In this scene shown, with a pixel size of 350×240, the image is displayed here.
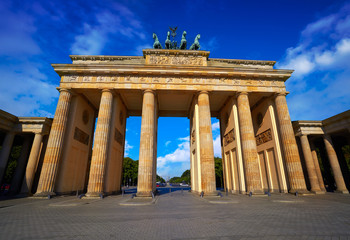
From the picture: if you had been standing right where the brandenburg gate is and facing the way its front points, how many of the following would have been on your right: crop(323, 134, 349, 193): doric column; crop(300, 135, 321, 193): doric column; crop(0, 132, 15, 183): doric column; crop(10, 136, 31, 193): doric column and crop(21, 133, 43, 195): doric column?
3

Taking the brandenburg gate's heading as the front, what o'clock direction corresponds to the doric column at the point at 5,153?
The doric column is roughly at 3 o'clock from the brandenburg gate.

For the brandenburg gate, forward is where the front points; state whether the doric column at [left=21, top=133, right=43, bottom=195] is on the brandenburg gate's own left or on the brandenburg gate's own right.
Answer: on the brandenburg gate's own right

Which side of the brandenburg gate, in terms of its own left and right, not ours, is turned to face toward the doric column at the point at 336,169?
left

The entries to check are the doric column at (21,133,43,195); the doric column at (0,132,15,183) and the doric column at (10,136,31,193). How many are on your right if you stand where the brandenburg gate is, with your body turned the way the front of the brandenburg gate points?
3

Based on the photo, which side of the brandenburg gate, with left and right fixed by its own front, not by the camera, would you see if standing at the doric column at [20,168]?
right

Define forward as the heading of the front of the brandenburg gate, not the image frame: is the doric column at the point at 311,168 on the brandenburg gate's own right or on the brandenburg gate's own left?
on the brandenburg gate's own left

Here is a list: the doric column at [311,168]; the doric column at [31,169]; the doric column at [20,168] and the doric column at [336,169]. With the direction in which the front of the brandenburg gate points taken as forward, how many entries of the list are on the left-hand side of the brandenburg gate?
2

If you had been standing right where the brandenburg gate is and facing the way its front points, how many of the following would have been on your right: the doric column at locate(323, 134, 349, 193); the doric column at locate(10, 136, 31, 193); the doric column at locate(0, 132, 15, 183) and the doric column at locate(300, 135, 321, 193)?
2

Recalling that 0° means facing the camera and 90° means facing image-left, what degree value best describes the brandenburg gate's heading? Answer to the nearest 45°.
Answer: approximately 0°
